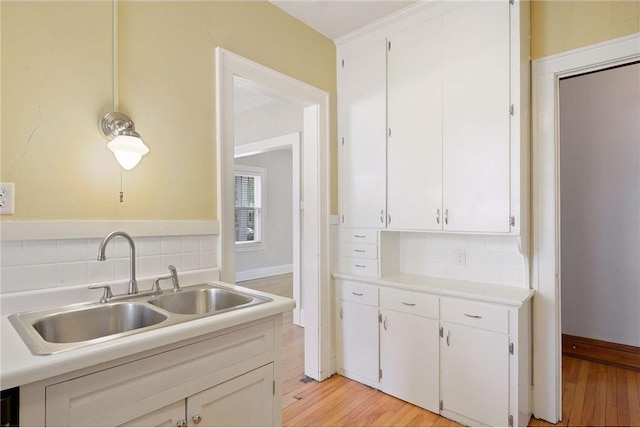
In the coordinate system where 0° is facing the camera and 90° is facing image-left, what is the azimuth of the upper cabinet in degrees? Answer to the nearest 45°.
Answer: approximately 45°

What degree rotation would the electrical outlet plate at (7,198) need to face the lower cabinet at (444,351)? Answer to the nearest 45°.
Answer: approximately 90° to its left

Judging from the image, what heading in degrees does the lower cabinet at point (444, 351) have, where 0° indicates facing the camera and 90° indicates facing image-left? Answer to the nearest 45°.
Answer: approximately 45°

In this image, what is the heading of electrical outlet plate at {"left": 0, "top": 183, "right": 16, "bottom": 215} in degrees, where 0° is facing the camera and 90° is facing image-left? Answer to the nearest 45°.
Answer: approximately 0°
